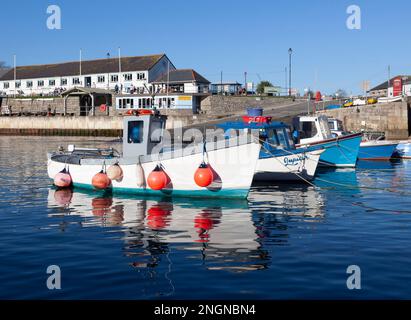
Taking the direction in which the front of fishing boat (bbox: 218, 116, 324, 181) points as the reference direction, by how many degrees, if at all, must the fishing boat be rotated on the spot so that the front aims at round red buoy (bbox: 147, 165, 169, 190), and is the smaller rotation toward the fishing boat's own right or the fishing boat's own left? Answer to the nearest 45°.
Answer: approximately 135° to the fishing boat's own right

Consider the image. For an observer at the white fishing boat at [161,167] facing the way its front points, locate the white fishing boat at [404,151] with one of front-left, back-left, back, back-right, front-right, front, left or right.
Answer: front-left

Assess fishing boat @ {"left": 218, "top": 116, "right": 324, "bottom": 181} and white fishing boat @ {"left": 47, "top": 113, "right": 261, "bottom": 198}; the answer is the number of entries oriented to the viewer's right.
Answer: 2

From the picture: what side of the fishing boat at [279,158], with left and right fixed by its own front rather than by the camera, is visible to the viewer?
right

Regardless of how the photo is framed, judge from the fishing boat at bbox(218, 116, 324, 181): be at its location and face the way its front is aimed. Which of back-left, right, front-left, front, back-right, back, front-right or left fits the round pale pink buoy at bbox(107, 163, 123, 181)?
back-right

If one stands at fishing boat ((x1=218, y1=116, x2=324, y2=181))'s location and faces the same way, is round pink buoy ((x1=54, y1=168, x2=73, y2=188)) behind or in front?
behind

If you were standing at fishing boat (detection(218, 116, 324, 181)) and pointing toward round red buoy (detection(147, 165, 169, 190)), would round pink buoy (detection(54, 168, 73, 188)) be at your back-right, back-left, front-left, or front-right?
front-right

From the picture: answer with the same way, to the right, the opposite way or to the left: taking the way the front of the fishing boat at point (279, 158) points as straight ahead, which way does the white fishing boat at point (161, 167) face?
the same way

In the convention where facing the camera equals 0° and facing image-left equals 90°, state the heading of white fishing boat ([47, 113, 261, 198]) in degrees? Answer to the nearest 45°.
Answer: approximately 270°

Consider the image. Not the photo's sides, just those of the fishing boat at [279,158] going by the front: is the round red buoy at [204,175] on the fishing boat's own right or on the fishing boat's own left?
on the fishing boat's own right
